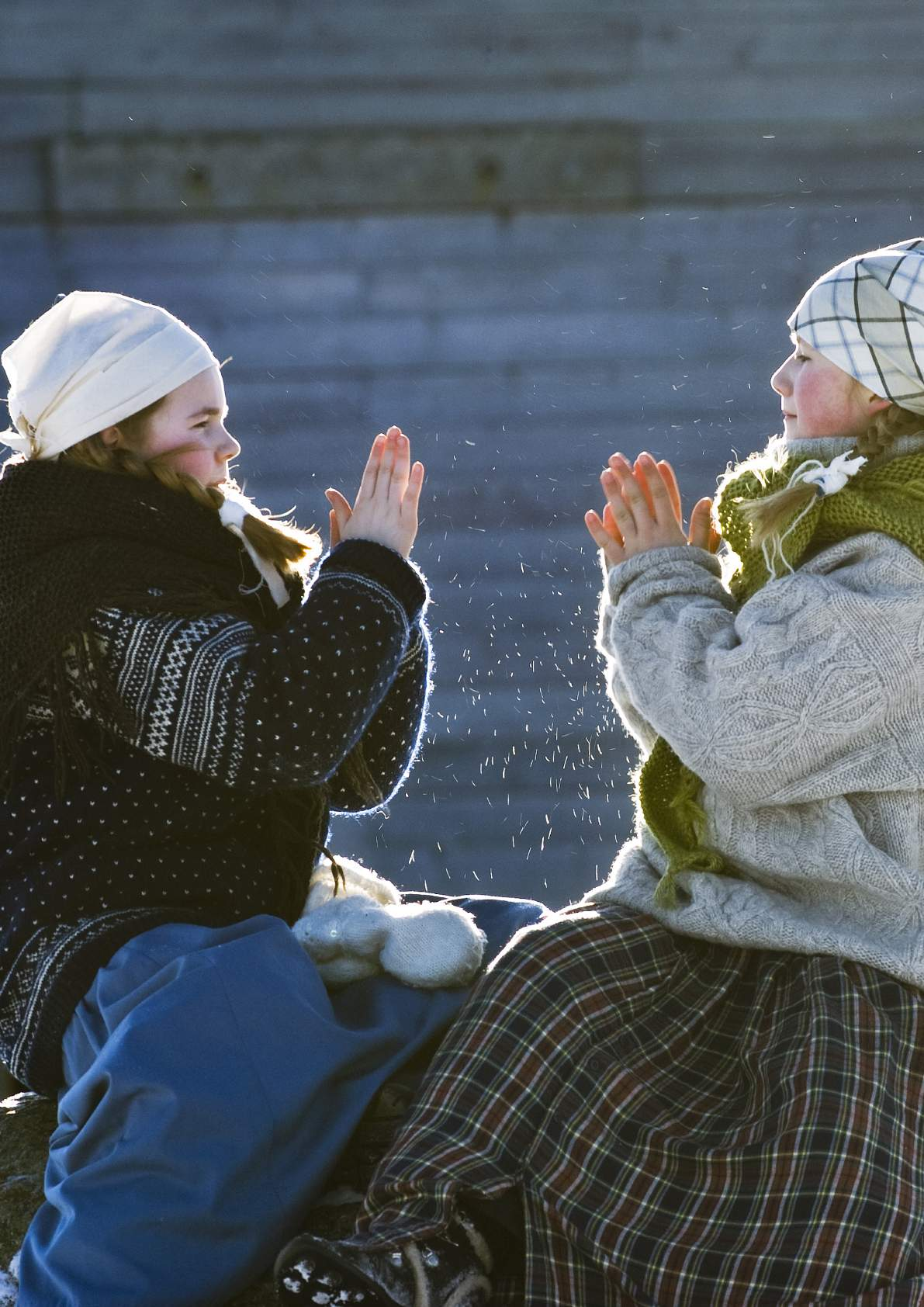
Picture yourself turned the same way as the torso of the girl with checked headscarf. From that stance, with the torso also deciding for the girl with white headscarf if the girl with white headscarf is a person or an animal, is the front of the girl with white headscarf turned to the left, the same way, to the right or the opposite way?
the opposite way

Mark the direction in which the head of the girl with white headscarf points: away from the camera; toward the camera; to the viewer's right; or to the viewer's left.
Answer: to the viewer's right

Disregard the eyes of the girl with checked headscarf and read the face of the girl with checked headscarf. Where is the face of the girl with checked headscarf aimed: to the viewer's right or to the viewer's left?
to the viewer's left

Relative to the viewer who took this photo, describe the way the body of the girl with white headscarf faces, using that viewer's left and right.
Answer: facing to the right of the viewer

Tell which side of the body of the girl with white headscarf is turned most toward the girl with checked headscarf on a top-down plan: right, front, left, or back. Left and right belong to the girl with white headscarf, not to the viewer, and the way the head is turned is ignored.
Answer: front

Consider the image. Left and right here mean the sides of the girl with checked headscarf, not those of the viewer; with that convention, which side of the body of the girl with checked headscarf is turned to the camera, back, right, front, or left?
left

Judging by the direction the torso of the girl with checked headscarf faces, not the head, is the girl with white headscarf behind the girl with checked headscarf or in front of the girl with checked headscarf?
in front

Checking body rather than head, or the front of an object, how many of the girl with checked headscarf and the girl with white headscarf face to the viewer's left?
1
